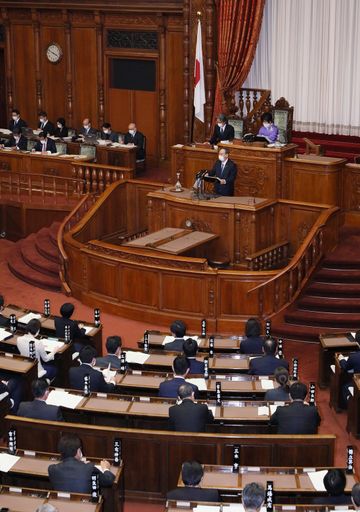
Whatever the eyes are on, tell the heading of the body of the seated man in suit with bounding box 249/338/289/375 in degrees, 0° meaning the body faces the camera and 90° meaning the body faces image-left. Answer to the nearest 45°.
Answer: approximately 180°

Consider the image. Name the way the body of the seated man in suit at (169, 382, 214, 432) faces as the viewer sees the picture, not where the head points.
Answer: away from the camera

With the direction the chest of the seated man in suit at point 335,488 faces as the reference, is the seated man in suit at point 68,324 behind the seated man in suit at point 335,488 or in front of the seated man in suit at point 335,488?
in front

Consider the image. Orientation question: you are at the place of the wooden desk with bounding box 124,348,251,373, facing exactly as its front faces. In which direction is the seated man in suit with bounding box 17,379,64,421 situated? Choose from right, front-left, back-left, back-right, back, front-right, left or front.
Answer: front-right

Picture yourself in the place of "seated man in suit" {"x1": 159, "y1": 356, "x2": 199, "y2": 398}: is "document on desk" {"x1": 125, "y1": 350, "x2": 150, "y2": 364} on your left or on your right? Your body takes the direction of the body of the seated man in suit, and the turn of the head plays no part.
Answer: on your left

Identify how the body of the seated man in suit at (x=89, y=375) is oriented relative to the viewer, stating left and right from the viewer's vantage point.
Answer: facing away from the viewer and to the right of the viewer

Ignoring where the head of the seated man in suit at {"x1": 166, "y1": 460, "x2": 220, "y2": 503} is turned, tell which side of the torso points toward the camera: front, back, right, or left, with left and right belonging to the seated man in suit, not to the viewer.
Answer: back

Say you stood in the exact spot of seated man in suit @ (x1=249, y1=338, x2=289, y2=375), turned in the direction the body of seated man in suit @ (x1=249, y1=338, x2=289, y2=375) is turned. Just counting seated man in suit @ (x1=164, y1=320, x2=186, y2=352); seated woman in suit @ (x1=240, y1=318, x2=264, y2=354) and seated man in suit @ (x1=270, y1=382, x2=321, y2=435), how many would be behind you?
1

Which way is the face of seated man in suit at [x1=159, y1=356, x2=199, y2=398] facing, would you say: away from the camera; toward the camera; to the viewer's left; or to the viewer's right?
away from the camera

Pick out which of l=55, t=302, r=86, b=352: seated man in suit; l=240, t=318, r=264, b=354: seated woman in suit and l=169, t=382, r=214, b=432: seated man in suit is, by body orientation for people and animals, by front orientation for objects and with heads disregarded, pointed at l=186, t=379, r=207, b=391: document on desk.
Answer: l=169, t=382, r=214, b=432: seated man in suit

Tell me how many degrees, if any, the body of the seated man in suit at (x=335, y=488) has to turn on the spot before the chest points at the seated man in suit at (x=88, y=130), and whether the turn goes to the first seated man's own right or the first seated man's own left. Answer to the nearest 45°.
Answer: approximately 45° to the first seated man's own left

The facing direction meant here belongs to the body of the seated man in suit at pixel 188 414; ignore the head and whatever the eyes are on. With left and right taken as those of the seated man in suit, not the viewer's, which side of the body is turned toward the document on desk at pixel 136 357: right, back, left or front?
front

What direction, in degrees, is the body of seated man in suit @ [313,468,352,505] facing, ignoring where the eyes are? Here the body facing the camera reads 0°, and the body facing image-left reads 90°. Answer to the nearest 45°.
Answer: approximately 180°

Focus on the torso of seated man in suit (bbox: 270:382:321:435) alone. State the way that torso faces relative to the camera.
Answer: away from the camera

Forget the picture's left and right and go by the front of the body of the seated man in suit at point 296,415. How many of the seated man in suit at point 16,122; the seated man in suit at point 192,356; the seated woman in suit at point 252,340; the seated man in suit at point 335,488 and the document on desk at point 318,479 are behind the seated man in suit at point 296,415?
2

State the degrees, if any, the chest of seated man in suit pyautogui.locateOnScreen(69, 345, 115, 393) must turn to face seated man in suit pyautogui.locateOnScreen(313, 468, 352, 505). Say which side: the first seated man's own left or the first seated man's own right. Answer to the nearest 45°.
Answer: approximately 90° to the first seated man's own right

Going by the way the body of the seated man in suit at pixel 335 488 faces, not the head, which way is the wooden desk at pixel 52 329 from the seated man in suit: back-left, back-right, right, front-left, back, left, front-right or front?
front-left
